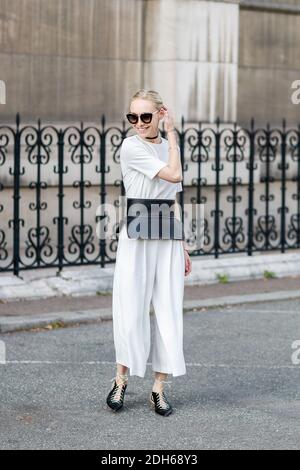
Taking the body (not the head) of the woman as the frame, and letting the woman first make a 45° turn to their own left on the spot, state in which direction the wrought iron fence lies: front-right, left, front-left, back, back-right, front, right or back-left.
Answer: back-left

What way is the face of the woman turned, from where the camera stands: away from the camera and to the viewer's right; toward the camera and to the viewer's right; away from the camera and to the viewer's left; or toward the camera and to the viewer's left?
toward the camera and to the viewer's left

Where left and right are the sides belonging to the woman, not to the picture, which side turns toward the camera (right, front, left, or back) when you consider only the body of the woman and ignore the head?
front
